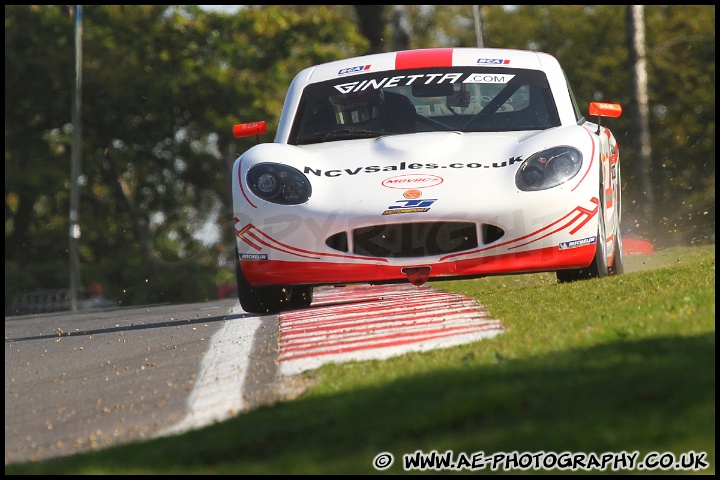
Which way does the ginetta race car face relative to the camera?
toward the camera
